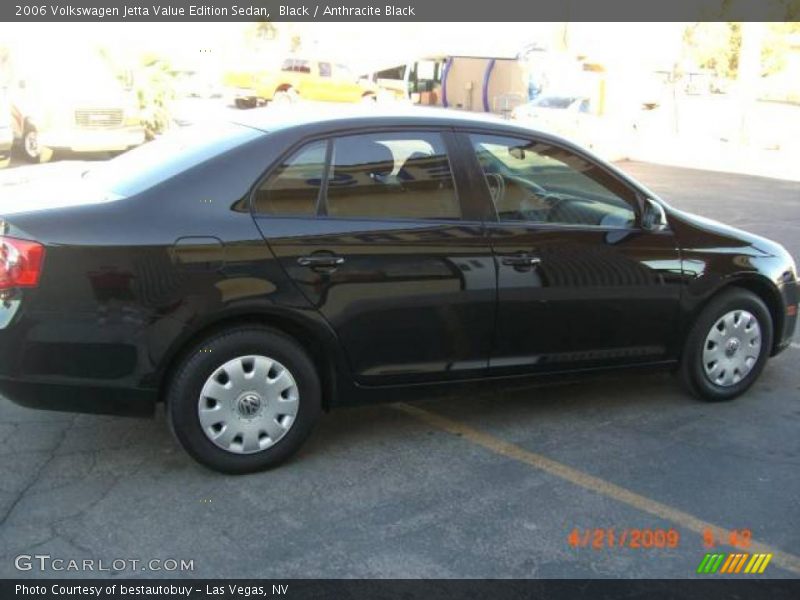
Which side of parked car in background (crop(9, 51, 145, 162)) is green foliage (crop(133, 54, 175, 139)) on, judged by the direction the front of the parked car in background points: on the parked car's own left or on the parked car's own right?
on the parked car's own left

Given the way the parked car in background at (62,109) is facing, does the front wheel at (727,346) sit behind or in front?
in front

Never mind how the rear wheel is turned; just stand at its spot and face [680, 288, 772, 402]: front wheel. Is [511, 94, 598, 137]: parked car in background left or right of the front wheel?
left

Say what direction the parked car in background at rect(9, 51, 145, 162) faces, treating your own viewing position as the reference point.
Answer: facing the viewer and to the right of the viewer

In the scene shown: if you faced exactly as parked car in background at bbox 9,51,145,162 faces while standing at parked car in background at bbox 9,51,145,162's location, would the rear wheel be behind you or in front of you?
in front

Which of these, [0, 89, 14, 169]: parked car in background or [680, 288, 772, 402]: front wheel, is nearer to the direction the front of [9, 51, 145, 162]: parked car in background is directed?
the front wheel

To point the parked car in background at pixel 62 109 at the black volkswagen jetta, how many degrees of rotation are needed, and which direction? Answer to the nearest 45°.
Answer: approximately 45° to its right

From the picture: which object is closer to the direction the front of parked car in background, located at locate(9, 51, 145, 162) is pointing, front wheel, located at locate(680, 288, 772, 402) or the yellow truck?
the front wheel

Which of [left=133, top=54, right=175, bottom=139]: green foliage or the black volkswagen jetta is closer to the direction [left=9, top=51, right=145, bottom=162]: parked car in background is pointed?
the black volkswagen jetta

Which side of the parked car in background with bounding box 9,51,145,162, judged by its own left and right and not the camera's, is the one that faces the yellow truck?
left

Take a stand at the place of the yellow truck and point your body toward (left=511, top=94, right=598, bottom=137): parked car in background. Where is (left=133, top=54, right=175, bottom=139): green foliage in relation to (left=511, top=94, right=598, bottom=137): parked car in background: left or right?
right

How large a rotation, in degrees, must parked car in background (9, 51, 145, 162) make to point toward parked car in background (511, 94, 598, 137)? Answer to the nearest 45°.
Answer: approximately 45° to its left

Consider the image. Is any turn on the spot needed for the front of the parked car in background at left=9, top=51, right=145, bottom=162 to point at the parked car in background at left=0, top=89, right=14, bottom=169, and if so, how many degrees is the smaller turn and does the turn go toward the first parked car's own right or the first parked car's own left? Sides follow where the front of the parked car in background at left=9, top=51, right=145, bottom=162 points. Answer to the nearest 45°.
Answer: approximately 90° to the first parked car's own right
